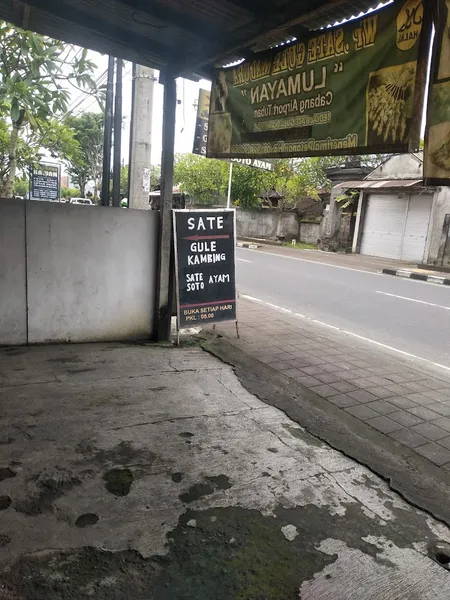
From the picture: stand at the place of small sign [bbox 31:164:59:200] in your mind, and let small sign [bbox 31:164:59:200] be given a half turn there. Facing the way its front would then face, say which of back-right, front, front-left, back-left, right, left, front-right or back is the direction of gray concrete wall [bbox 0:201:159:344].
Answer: back

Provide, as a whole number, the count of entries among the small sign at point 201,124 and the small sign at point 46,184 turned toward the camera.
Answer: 2

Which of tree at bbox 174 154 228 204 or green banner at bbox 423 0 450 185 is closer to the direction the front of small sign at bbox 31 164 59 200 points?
the green banner

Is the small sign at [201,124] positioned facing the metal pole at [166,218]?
yes

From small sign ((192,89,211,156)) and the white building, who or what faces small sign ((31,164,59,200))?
the white building

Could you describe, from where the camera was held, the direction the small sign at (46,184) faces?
facing the viewer
